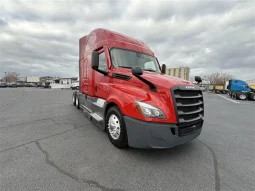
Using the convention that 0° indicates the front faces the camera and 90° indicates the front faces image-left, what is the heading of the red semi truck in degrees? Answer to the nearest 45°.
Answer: approximately 315°

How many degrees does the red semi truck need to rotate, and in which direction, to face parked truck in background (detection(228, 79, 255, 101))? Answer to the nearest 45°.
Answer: approximately 90° to its left
